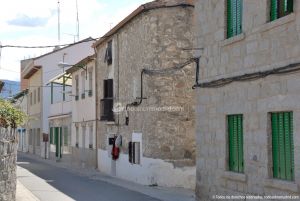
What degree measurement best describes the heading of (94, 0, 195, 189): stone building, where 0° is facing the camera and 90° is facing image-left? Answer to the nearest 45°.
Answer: approximately 45°

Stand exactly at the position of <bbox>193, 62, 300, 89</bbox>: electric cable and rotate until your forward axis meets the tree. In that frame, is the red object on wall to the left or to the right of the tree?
right

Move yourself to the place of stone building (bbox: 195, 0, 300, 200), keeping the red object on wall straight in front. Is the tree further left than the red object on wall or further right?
left

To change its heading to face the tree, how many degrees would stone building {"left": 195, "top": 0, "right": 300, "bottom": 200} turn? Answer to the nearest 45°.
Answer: approximately 45° to its right

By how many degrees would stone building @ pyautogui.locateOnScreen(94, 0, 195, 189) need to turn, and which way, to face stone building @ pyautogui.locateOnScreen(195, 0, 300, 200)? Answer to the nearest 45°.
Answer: approximately 45° to its left

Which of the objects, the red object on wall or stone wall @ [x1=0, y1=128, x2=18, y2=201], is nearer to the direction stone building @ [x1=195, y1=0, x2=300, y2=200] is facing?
the stone wall

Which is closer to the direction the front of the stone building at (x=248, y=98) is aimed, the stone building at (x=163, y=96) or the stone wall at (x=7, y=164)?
the stone wall

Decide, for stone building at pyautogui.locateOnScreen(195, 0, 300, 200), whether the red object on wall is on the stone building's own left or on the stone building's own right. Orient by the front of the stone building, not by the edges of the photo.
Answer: on the stone building's own right
